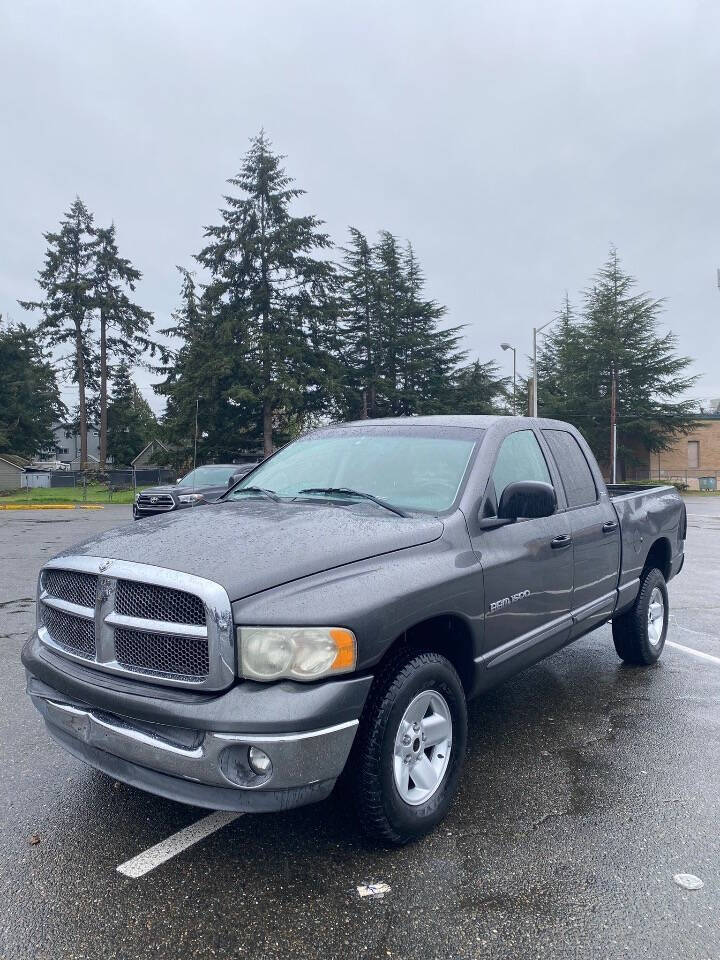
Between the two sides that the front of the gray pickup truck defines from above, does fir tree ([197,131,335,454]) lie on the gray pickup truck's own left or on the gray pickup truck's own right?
on the gray pickup truck's own right

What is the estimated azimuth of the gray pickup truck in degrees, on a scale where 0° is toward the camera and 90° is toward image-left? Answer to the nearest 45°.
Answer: approximately 45°

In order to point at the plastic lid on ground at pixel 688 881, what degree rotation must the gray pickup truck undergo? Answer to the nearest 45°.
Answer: approximately 45° to its left

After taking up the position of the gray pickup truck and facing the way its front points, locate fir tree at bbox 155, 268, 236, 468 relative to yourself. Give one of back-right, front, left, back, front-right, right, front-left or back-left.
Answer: back-right

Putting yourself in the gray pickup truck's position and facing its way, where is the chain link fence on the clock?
The chain link fence is roughly at 4 o'clock from the gray pickup truck.
